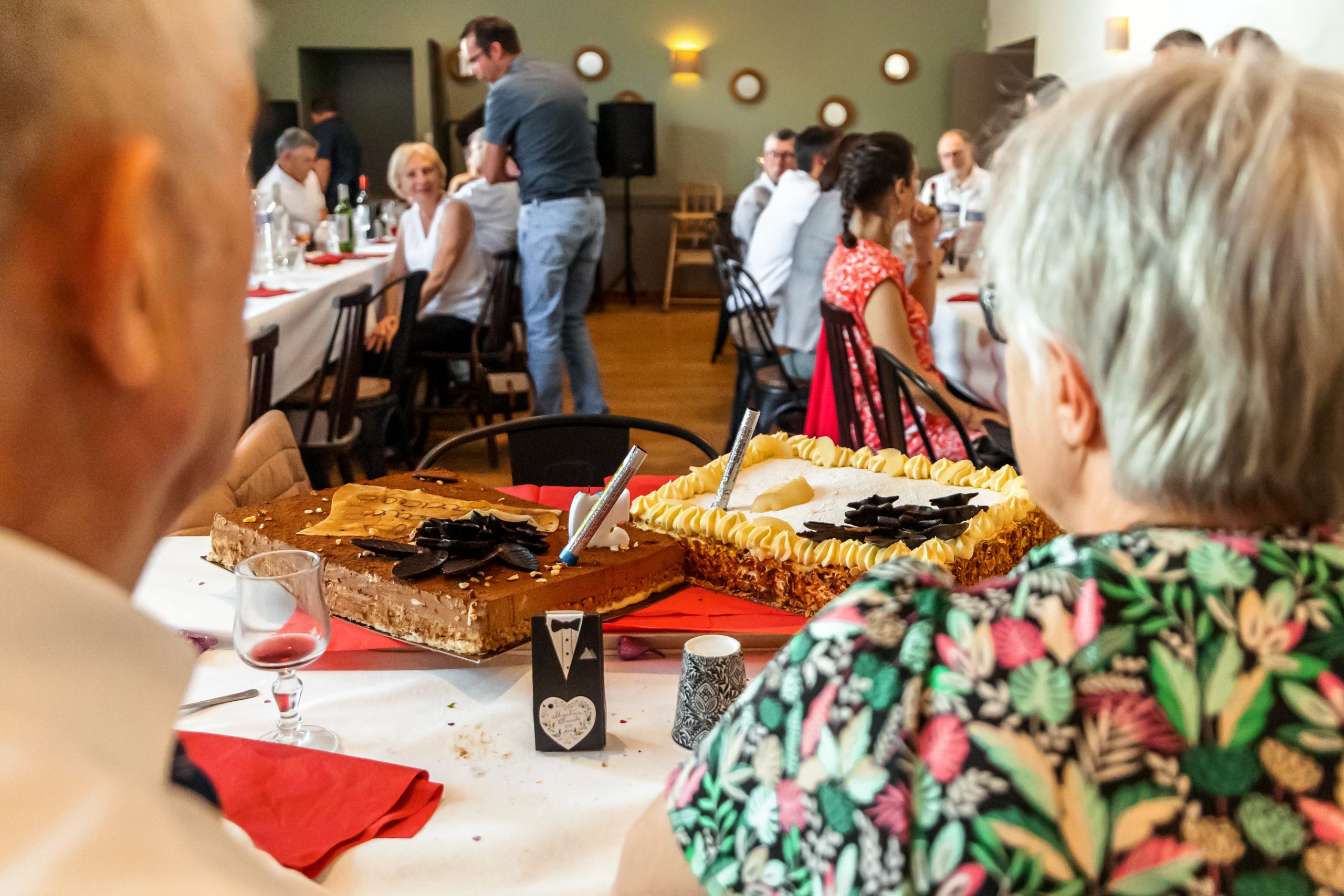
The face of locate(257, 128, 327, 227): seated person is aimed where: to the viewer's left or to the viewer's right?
to the viewer's right

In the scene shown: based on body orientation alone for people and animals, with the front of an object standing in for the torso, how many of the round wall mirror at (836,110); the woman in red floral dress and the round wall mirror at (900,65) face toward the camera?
2

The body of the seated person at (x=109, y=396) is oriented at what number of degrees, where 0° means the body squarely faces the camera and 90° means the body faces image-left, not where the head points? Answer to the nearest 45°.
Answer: approximately 225°

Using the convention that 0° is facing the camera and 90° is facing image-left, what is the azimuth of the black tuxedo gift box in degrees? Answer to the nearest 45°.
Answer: approximately 0°

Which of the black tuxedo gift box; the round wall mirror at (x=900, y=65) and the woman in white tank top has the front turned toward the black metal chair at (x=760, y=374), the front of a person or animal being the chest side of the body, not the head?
the round wall mirror

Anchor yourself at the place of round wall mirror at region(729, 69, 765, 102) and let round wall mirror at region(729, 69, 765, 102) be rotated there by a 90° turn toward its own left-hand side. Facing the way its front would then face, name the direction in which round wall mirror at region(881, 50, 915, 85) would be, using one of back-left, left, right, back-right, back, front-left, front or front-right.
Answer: front

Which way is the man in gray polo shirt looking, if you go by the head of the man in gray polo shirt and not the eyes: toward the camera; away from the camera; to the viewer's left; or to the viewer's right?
to the viewer's left

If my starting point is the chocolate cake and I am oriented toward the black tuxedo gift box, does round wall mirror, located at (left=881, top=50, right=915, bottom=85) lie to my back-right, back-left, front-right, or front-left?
back-left

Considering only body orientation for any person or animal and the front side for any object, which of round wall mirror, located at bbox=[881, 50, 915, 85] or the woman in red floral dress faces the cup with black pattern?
the round wall mirror
